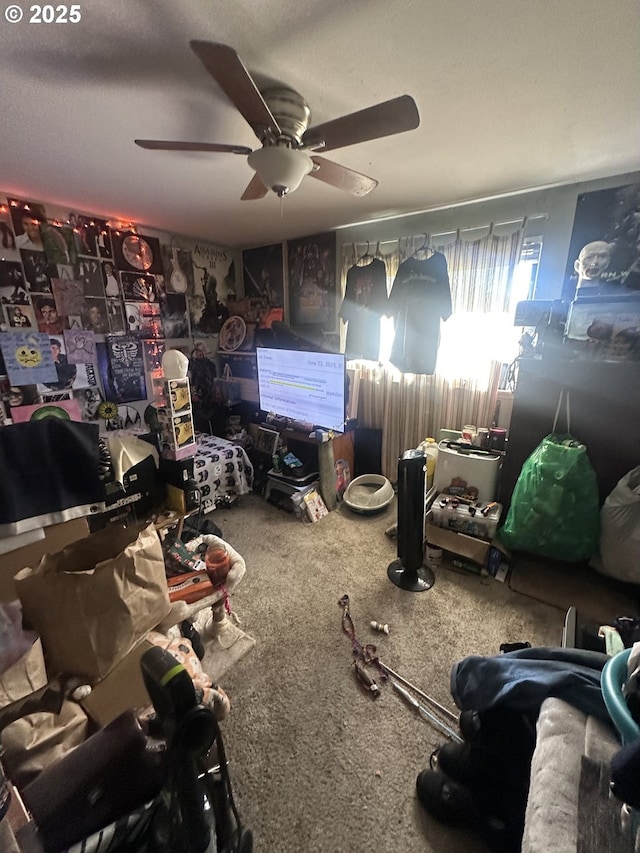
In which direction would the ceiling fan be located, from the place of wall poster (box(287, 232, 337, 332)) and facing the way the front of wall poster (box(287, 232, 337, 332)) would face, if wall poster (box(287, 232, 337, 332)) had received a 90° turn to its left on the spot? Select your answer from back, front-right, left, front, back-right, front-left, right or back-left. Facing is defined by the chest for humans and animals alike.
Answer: front-right

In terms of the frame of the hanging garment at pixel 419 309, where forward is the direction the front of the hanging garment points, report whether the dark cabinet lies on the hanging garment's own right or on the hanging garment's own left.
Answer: on the hanging garment's own left

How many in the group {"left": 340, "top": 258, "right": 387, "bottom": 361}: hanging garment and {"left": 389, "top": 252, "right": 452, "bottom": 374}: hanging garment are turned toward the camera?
2

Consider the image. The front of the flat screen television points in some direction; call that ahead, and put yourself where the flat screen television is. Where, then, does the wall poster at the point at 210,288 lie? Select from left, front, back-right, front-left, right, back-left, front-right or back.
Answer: right

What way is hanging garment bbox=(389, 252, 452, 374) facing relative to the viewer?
toward the camera

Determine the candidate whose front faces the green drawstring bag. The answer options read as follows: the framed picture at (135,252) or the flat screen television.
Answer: the framed picture

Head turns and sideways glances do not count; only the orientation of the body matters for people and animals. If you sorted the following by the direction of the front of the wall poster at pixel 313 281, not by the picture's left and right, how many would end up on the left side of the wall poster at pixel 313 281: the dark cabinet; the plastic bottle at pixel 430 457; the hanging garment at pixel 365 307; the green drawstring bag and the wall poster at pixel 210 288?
4

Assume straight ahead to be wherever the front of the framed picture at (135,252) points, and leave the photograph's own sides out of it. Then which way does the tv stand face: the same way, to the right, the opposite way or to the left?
to the right

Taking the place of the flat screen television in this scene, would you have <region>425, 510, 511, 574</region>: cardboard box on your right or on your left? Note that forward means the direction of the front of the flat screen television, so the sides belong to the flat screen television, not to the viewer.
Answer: on your left

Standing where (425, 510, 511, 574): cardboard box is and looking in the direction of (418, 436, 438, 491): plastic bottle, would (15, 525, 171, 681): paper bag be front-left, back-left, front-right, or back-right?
back-left

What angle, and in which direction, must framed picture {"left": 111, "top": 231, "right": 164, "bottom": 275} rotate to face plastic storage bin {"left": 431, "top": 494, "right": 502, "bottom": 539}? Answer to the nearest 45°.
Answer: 0° — it already faces it

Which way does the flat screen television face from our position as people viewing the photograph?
facing the viewer and to the left of the viewer

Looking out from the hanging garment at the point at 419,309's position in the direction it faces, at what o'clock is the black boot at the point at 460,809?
The black boot is roughly at 12 o'clock from the hanging garment.
